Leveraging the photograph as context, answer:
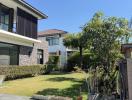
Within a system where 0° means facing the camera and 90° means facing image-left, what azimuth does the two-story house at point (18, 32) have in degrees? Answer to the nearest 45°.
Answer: approximately 315°

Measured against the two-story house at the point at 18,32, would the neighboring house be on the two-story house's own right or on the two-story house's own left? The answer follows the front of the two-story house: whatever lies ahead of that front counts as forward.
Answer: on the two-story house's own left

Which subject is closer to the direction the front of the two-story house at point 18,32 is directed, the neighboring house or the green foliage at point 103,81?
the green foliage

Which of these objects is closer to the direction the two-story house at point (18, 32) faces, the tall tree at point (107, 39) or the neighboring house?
the tall tree
